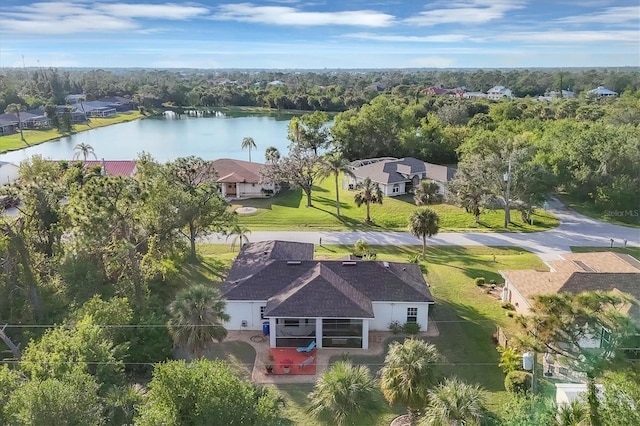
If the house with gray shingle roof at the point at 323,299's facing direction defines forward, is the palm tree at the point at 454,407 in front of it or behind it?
behind

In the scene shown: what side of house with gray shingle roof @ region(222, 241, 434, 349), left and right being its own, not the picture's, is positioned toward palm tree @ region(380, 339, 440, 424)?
back

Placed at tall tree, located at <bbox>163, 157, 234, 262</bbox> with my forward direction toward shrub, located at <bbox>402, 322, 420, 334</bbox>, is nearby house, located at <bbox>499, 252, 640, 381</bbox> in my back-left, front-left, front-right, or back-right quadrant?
front-left

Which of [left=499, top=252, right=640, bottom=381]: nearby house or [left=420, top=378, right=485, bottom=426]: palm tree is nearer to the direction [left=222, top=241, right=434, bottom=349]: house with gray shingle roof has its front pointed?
the nearby house

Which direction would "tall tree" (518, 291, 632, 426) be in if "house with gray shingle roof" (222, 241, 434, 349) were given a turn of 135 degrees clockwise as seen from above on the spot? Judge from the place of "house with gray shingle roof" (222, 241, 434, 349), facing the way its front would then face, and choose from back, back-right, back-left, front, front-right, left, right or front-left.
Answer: front

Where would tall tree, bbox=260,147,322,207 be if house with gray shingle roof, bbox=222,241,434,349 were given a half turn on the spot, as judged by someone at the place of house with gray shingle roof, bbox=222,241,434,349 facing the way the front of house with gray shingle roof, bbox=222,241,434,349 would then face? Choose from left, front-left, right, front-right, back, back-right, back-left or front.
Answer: back

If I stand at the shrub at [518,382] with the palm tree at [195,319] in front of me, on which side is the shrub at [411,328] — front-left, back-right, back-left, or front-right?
front-right

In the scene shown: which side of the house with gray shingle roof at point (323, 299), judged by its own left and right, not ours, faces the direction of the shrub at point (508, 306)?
right

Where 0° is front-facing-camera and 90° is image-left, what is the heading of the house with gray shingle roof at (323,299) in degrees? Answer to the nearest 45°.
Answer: approximately 180°

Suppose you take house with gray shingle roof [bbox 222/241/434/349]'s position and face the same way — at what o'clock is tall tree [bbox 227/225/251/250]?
The tall tree is roughly at 11 o'clock from the house with gray shingle roof.

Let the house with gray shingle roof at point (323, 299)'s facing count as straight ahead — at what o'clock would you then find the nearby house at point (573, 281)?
The nearby house is roughly at 3 o'clock from the house with gray shingle roof.

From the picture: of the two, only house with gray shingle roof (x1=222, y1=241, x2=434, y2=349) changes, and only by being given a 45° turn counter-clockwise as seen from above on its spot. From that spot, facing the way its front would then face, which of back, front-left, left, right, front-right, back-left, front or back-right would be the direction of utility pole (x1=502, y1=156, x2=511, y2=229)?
right

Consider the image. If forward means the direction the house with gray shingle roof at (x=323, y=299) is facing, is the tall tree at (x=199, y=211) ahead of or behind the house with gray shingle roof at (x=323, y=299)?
ahead

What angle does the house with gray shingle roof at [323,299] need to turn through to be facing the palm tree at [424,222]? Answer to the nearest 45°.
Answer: approximately 45° to its right

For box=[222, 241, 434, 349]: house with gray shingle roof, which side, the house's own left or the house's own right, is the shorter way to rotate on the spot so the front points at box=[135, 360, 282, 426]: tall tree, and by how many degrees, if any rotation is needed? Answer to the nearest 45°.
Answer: approximately 180°
